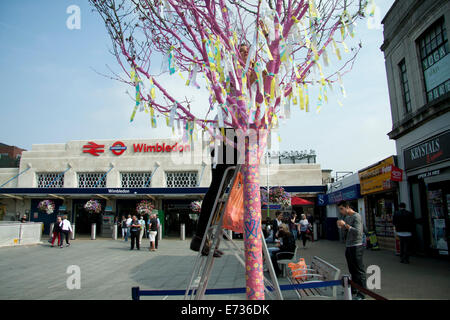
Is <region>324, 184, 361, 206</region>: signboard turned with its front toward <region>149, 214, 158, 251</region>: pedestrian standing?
yes

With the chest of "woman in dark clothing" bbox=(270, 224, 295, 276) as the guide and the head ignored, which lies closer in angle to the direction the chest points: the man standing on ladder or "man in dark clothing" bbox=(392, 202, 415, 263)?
the man standing on ladder

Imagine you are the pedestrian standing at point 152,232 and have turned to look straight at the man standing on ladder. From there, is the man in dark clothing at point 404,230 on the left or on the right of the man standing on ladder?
left

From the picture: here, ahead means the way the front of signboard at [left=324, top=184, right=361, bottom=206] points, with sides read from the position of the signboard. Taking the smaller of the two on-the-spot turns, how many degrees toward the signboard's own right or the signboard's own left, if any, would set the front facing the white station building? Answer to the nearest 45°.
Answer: approximately 45° to the signboard's own right

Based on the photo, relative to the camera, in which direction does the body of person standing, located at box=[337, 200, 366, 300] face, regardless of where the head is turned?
to the viewer's left

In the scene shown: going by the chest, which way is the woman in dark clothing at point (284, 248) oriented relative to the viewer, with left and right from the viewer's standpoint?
facing to the left of the viewer

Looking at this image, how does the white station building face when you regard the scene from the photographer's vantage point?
facing the viewer

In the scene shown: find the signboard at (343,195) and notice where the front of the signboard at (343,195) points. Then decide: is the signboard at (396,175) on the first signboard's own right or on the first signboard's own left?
on the first signboard's own left

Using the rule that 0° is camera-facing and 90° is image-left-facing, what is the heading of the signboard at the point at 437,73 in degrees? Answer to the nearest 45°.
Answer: approximately 45°

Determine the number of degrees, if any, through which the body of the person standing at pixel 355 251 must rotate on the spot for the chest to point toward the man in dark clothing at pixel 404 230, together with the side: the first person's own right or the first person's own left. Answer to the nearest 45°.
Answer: approximately 90° to the first person's own right
